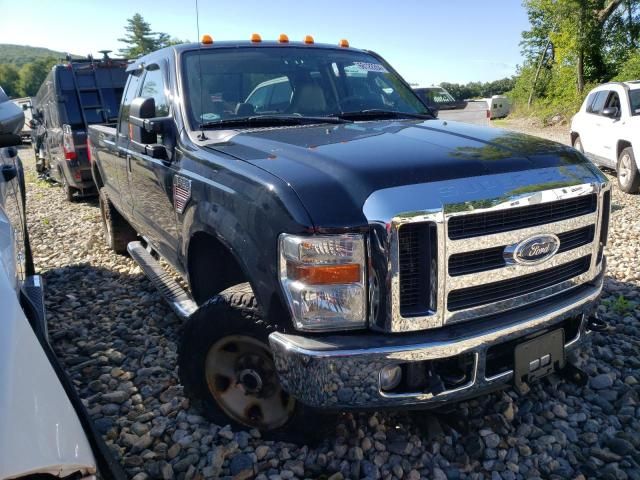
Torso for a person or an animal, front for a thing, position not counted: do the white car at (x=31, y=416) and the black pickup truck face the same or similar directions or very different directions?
same or similar directions

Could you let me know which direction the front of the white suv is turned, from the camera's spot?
facing the viewer and to the right of the viewer

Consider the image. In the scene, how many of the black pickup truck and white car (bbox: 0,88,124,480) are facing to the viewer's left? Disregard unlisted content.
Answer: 0

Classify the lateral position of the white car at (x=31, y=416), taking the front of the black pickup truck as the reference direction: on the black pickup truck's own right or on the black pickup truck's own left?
on the black pickup truck's own right

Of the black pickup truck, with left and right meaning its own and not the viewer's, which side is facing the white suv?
left
